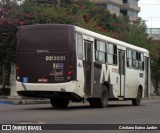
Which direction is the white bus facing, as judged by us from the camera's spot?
facing away from the viewer and to the right of the viewer
